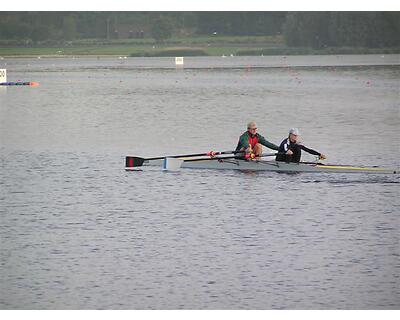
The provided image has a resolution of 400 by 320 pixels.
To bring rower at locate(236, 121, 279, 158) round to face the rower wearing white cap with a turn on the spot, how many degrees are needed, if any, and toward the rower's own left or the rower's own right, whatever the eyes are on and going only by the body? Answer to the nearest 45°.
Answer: approximately 45° to the rower's own left

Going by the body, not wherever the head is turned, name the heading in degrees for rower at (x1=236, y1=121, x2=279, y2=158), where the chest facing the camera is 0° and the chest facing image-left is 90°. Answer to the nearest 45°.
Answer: approximately 315°
